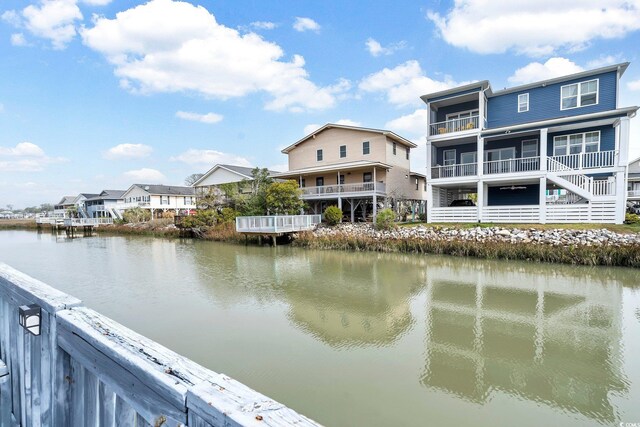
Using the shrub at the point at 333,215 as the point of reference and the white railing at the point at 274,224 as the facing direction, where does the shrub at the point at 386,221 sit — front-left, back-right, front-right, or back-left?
back-left

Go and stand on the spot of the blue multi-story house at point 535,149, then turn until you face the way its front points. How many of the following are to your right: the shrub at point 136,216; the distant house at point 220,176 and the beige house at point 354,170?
3

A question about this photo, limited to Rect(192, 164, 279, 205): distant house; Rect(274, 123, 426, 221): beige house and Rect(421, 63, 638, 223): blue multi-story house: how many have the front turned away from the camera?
0

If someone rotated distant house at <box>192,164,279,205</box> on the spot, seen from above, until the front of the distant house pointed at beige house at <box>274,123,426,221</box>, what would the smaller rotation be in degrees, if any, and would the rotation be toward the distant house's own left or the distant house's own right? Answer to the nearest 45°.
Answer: approximately 90° to the distant house's own left

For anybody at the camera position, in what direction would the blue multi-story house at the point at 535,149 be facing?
facing the viewer

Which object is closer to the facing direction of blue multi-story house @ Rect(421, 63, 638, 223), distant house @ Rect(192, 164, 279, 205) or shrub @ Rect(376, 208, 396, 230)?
the shrub

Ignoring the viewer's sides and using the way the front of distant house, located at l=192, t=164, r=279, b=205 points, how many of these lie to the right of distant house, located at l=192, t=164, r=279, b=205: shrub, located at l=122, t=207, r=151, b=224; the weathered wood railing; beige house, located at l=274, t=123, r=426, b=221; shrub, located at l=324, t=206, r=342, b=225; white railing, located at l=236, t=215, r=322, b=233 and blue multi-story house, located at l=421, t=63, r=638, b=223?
1

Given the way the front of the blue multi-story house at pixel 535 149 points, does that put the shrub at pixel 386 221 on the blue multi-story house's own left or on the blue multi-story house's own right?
on the blue multi-story house's own right

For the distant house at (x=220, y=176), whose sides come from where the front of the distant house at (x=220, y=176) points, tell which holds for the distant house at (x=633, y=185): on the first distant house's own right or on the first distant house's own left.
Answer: on the first distant house's own left

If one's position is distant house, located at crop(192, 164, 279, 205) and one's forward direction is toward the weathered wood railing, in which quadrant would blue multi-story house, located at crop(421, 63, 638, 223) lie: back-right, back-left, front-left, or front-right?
front-left

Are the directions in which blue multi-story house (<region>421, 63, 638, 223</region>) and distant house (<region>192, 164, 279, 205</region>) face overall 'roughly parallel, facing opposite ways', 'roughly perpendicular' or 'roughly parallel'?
roughly parallel

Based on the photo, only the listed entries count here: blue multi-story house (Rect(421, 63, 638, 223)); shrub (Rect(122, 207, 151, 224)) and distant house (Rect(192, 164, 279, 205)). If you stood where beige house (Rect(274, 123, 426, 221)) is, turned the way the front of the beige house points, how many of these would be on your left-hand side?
1

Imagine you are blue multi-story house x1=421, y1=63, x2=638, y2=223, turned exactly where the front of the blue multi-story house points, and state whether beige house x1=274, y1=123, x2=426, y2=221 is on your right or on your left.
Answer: on your right

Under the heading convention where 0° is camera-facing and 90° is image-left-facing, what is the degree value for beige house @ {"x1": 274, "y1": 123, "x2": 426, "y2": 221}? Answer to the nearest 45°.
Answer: approximately 45°

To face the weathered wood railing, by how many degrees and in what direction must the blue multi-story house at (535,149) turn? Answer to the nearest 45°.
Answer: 0° — it already faces it

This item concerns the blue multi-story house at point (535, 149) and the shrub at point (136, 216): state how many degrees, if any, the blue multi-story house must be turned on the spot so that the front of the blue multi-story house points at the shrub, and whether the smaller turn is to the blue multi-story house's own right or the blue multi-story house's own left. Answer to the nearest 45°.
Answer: approximately 90° to the blue multi-story house's own right

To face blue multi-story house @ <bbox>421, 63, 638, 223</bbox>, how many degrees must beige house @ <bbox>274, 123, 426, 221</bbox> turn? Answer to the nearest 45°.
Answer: approximately 90° to its left

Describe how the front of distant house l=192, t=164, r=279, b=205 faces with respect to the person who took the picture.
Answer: facing the viewer and to the left of the viewer

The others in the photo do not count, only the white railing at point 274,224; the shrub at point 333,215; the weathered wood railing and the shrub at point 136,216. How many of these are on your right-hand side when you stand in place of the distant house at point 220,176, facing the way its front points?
1

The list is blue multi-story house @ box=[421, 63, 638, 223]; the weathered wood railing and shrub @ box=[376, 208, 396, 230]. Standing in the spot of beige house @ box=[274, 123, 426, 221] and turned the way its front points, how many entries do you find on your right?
0

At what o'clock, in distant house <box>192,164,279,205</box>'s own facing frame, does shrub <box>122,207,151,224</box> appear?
The shrub is roughly at 3 o'clock from the distant house.

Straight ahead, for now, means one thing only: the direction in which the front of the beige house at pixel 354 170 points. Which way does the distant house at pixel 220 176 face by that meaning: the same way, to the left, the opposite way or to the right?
the same way

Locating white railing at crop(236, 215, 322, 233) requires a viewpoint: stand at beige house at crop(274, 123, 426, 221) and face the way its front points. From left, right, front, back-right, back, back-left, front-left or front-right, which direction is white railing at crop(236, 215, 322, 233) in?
front
